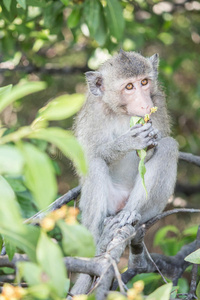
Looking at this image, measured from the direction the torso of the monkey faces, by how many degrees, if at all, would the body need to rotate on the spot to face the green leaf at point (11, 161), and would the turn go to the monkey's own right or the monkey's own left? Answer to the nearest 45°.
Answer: approximately 45° to the monkey's own right

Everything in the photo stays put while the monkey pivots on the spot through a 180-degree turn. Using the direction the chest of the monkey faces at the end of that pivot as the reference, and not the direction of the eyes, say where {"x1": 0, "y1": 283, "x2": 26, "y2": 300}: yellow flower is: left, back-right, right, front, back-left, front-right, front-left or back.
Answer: back-left

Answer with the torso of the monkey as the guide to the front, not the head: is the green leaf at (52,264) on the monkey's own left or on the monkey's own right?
on the monkey's own right

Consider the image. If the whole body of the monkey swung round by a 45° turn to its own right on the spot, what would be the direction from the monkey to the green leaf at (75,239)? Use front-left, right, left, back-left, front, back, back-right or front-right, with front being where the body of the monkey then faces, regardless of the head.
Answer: front

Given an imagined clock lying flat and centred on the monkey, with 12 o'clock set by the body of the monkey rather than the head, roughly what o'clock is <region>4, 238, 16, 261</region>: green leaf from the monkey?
The green leaf is roughly at 2 o'clock from the monkey.

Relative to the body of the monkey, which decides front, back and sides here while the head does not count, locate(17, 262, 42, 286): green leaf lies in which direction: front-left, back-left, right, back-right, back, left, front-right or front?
front-right

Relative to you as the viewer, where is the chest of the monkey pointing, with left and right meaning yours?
facing the viewer and to the right of the viewer

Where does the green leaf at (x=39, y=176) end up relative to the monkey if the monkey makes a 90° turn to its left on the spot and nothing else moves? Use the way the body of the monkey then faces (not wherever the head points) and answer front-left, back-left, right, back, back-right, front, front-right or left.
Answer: back-right
